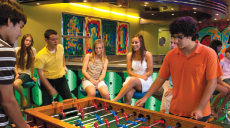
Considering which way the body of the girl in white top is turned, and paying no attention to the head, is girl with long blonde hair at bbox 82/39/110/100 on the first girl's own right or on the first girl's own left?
on the first girl's own right

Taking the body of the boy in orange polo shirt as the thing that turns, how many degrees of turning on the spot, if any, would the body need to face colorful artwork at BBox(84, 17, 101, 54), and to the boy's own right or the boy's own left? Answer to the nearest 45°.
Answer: approximately 90° to the boy's own right

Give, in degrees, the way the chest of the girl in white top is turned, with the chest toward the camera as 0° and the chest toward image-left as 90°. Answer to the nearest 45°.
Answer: approximately 45°

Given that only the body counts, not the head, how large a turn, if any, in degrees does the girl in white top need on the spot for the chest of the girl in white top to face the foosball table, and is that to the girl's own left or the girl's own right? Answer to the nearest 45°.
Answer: approximately 45° to the girl's own left

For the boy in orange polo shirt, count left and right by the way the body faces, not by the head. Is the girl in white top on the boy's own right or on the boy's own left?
on the boy's own right

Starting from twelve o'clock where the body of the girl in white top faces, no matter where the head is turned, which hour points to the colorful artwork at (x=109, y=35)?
The colorful artwork is roughly at 4 o'clock from the girl in white top.

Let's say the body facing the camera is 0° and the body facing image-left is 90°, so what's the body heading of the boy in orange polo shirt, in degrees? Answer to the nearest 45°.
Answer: approximately 45°

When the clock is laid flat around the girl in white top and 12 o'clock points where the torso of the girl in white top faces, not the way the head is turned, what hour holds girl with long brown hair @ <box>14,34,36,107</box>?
The girl with long brown hair is roughly at 2 o'clock from the girl in white top.
